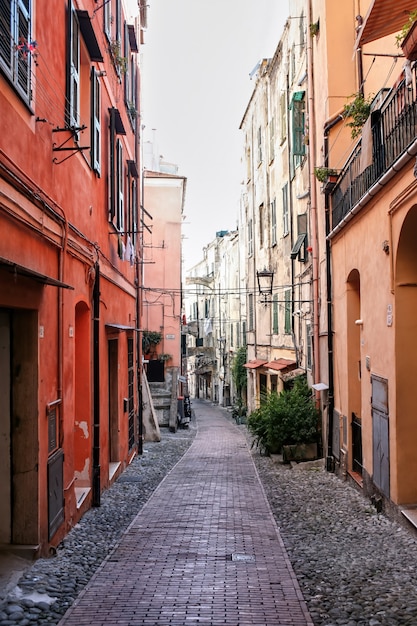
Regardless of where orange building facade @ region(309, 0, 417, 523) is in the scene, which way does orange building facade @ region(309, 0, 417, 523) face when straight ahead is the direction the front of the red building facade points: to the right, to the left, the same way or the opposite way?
the opposite way

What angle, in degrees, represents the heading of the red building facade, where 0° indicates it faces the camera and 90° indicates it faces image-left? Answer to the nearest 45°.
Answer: approximately 270°

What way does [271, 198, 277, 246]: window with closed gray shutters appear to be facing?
to the viewer's left

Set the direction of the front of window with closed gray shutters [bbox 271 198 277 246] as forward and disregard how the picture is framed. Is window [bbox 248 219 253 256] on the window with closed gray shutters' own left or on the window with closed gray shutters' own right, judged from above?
on the window with closed gray shutters' own right

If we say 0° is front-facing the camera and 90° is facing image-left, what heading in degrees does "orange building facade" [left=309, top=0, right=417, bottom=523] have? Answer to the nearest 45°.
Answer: approximately 90°

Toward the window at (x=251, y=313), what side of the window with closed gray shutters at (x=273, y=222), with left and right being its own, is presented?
right

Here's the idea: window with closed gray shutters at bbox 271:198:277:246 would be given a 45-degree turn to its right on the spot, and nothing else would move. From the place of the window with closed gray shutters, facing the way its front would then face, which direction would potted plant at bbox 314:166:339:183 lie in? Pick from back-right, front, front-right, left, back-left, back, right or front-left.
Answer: back-left

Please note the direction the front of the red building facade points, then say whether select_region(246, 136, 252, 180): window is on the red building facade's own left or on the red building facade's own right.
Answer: on the red building facade's own left

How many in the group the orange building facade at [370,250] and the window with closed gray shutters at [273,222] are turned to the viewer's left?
2

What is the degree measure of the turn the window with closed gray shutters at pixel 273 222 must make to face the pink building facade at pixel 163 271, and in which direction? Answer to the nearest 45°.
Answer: approximately 45° to its right

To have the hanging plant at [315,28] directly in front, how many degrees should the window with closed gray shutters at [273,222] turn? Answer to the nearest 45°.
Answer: approximately 90° to its left
